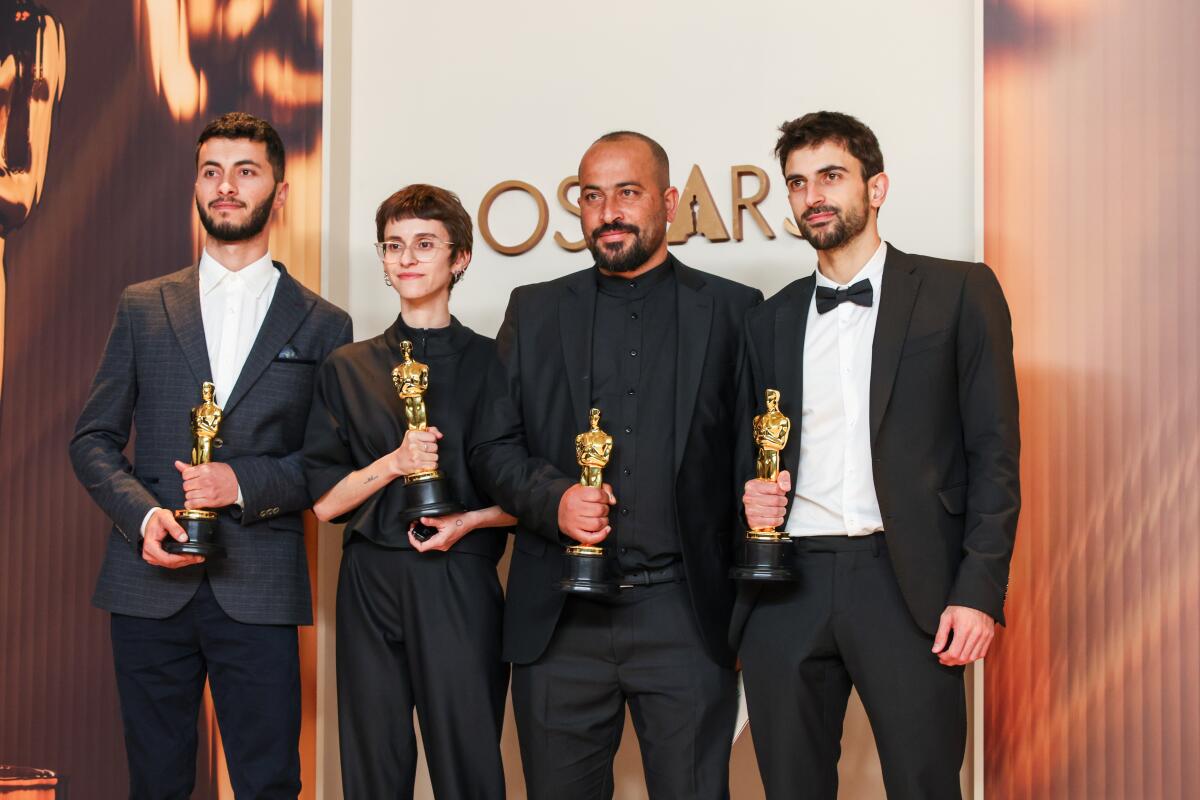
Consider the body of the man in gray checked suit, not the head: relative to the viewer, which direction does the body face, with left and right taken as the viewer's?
facing the viewer

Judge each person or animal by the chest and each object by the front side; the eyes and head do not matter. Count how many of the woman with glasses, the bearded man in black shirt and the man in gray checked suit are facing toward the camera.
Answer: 3

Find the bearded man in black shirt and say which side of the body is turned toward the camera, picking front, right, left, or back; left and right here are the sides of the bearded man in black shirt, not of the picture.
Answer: front

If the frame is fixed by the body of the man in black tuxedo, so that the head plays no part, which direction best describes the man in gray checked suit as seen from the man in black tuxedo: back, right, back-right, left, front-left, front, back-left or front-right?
front-right

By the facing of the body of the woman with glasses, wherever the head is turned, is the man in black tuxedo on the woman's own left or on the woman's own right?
on the woman's own left

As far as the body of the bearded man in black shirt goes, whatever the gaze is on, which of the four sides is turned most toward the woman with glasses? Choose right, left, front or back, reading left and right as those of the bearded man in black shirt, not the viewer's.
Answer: right

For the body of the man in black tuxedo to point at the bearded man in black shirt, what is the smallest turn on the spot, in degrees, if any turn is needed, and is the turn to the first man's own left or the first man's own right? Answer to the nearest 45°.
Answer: approximately 45° to the first man's own right

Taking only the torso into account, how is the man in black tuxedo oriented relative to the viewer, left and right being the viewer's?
facing the viewer and to the left of the viewer

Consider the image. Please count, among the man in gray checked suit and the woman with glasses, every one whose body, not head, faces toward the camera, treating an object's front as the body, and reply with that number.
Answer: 2

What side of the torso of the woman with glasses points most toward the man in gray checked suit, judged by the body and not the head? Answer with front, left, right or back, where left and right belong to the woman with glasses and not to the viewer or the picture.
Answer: right

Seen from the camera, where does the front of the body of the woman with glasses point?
toward the camera

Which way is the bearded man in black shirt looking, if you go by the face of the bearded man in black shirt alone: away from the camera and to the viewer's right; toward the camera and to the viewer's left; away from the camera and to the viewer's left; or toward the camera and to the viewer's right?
toward the camera and to the viewer's left

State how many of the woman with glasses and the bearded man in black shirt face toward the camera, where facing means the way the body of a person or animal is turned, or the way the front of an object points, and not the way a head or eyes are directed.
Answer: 2

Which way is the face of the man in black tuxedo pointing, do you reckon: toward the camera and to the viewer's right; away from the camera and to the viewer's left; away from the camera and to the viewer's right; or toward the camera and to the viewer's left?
toward the camera and to the viewer's left

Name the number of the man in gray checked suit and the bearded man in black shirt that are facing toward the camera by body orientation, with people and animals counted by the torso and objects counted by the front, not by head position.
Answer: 2
